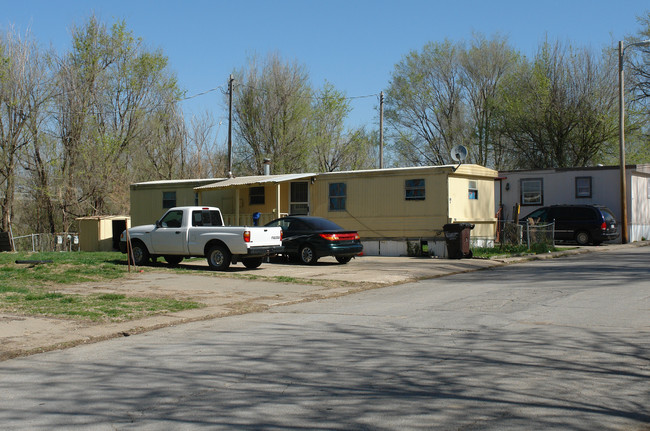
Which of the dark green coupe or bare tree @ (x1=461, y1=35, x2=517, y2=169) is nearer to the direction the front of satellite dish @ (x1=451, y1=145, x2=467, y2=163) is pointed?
the dark green coupe

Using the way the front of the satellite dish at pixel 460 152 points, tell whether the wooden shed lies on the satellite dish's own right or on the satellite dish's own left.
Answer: on the satellite dish's own right

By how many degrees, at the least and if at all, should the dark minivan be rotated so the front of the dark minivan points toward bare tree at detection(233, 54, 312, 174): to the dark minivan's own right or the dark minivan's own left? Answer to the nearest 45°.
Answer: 0° — it already faces it

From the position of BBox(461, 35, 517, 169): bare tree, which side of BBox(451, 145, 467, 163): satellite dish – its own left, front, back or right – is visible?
back

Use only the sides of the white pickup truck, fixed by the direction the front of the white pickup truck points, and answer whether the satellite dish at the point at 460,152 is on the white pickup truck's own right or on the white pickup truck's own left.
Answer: on the white pickup truck's own right

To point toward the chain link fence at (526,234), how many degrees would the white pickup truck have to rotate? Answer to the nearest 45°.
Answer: approximately 135° to its right

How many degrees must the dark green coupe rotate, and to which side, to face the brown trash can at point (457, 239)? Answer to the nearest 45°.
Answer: approximately 135° to its right

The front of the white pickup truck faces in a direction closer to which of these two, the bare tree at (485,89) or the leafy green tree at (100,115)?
the leafy green tree

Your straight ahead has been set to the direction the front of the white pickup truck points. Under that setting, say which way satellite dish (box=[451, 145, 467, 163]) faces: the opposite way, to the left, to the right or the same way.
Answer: to the left
